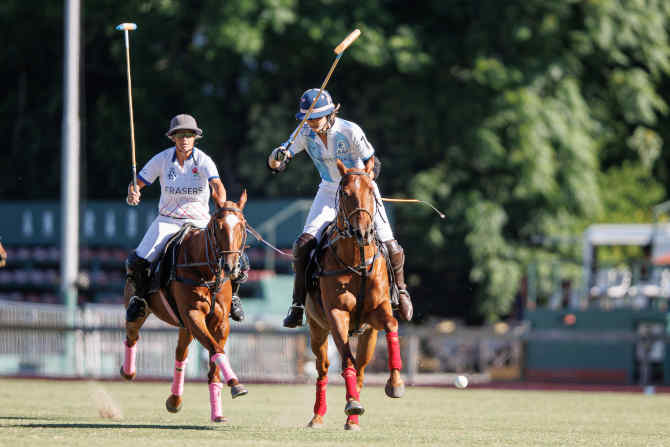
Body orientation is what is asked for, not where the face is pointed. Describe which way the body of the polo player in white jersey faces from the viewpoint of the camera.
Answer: toward the camera

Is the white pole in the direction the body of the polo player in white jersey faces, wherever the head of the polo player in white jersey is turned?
no

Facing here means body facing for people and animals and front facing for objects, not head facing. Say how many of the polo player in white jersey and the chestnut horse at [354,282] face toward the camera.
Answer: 2

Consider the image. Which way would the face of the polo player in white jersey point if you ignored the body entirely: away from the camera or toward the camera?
toward the camera

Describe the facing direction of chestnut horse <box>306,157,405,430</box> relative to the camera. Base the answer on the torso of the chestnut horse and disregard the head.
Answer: toward the camera

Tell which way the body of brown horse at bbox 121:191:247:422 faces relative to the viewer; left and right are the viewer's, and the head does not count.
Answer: facing the viewer and to the right of the viewer

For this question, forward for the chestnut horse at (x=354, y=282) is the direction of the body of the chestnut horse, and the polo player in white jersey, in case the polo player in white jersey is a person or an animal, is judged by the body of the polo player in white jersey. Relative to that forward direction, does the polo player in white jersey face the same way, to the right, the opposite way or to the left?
the same way

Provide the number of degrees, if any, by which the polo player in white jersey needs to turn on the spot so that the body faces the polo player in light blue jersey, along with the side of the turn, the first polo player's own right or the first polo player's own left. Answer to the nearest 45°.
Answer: approximately 45° to the first polo player's own left

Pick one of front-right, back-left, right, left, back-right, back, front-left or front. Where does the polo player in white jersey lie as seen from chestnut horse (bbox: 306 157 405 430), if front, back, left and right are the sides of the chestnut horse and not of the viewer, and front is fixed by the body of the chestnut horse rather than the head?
back-right

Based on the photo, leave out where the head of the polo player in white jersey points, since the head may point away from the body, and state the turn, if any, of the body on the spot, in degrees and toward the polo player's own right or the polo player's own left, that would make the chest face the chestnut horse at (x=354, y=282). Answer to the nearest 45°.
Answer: approximately 45° to the polo player's own left
